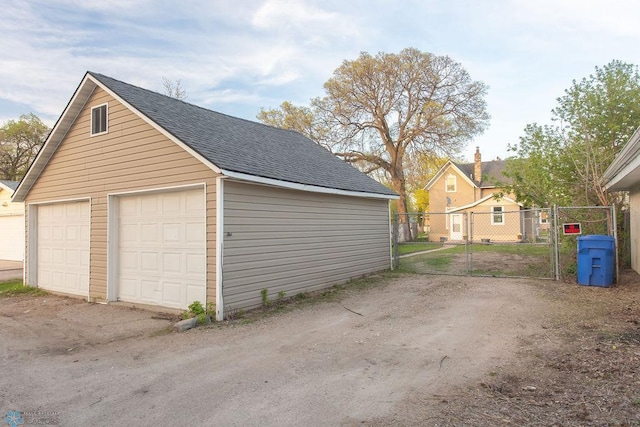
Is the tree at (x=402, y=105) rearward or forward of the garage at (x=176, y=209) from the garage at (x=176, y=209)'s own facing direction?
rearward

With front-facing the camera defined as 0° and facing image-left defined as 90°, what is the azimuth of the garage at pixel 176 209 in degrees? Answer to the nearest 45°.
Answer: approximately 45°

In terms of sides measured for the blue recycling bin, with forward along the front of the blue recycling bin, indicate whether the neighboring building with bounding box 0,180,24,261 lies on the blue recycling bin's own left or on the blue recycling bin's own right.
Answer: on the blue recycling bin's own right

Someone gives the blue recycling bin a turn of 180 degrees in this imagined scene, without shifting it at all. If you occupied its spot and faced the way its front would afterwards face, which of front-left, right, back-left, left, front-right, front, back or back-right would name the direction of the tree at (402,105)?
front-left

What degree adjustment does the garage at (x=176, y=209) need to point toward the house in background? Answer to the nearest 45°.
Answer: approximately 180°

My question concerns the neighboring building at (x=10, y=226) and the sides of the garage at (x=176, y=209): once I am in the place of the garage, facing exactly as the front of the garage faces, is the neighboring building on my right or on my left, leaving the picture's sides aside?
on my right

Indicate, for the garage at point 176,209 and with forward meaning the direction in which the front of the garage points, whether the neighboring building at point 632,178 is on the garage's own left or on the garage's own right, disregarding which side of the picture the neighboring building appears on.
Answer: on the garage's own left

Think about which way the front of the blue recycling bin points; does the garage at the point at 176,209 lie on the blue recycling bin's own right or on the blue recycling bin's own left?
on the blue recycling bin's own right

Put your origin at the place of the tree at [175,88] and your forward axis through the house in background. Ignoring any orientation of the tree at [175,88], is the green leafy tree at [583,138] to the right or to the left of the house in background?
right

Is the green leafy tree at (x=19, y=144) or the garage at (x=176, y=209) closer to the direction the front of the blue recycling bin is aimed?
the garage
